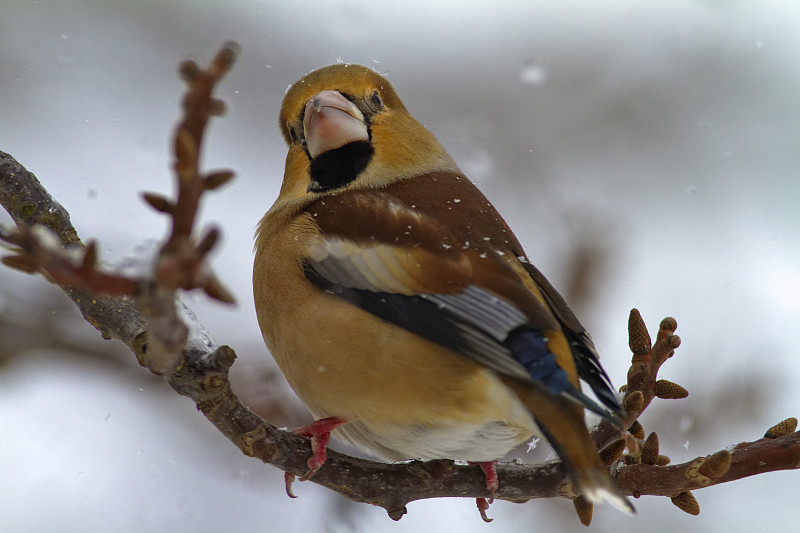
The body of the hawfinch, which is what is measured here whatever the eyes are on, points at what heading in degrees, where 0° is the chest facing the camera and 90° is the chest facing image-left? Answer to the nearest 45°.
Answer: approximately 90°
